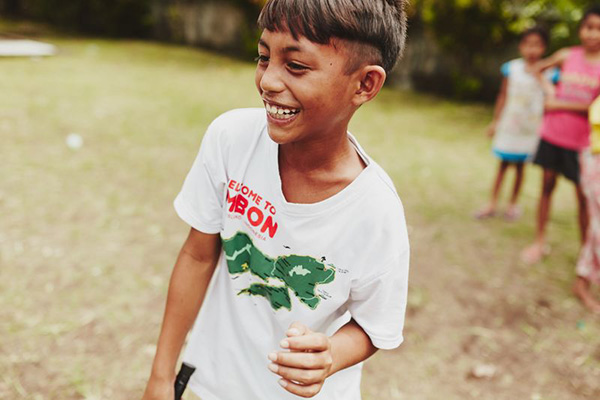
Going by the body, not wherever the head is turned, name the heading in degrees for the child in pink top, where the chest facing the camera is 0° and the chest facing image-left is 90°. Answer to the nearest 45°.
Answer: approximately 0°

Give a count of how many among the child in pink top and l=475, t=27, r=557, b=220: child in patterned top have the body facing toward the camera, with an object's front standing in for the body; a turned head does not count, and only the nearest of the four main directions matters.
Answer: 2
